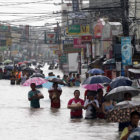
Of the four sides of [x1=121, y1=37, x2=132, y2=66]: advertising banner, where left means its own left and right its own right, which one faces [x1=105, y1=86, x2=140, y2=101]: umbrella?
front

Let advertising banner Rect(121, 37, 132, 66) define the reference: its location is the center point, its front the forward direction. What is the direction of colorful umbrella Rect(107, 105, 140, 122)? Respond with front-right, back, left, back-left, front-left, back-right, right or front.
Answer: front

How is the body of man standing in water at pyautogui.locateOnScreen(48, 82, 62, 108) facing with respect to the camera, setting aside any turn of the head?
toward the camera

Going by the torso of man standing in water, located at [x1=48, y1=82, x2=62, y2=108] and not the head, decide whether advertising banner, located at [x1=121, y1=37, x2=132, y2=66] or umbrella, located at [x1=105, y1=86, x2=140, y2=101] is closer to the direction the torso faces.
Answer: the umbrella

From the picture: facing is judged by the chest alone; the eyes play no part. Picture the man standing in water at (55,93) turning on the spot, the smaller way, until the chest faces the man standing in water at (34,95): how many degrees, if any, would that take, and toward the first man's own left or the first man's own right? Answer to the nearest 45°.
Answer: approximately 45° to the first man's own right

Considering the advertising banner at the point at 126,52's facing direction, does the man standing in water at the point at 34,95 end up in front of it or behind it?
in front

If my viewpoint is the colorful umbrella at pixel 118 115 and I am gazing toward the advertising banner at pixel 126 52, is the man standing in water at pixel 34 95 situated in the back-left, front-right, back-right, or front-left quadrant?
front-left

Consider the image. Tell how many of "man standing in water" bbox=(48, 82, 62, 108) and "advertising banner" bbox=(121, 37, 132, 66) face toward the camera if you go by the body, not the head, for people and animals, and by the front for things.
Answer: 2

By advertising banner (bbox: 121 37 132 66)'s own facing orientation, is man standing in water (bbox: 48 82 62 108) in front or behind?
in front

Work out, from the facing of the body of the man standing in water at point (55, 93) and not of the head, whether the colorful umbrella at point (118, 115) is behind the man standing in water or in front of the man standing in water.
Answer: in front

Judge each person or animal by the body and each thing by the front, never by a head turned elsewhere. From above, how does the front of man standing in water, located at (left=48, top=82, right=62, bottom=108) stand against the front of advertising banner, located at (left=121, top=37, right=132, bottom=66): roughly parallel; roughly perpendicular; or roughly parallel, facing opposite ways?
roughly parallel
